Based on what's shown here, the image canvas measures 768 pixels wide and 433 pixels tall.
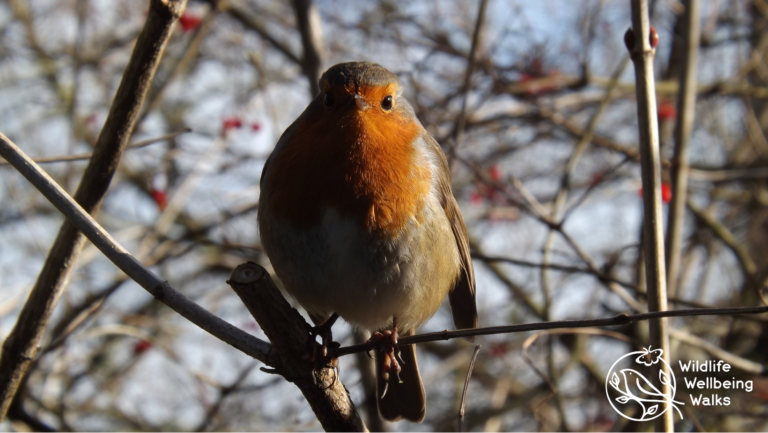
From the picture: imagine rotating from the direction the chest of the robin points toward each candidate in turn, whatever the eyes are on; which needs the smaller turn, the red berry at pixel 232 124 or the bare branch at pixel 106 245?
the bare branch

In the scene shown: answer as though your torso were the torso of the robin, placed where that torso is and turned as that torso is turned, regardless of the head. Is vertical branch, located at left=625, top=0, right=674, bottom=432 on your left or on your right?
on your left

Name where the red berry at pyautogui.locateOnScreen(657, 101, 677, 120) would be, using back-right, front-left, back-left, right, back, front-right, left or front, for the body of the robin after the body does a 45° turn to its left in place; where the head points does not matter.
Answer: left

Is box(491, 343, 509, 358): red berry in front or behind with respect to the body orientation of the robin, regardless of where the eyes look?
behind

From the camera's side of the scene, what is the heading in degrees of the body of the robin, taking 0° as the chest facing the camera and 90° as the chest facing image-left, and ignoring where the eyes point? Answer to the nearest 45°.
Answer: approximately 0°

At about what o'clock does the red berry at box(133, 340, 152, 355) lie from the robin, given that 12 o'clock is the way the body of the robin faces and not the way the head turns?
The red berry is roughly at 5 o'clock from the robin.

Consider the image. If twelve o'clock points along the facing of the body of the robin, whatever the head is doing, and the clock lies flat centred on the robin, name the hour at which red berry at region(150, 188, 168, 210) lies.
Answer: The red berry is roughly at 5 o'clock from the robin.

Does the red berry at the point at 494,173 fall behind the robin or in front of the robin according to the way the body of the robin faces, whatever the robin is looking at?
behind

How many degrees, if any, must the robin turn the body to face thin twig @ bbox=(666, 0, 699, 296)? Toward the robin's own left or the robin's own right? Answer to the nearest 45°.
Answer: approximately 90° to the robin's own left
